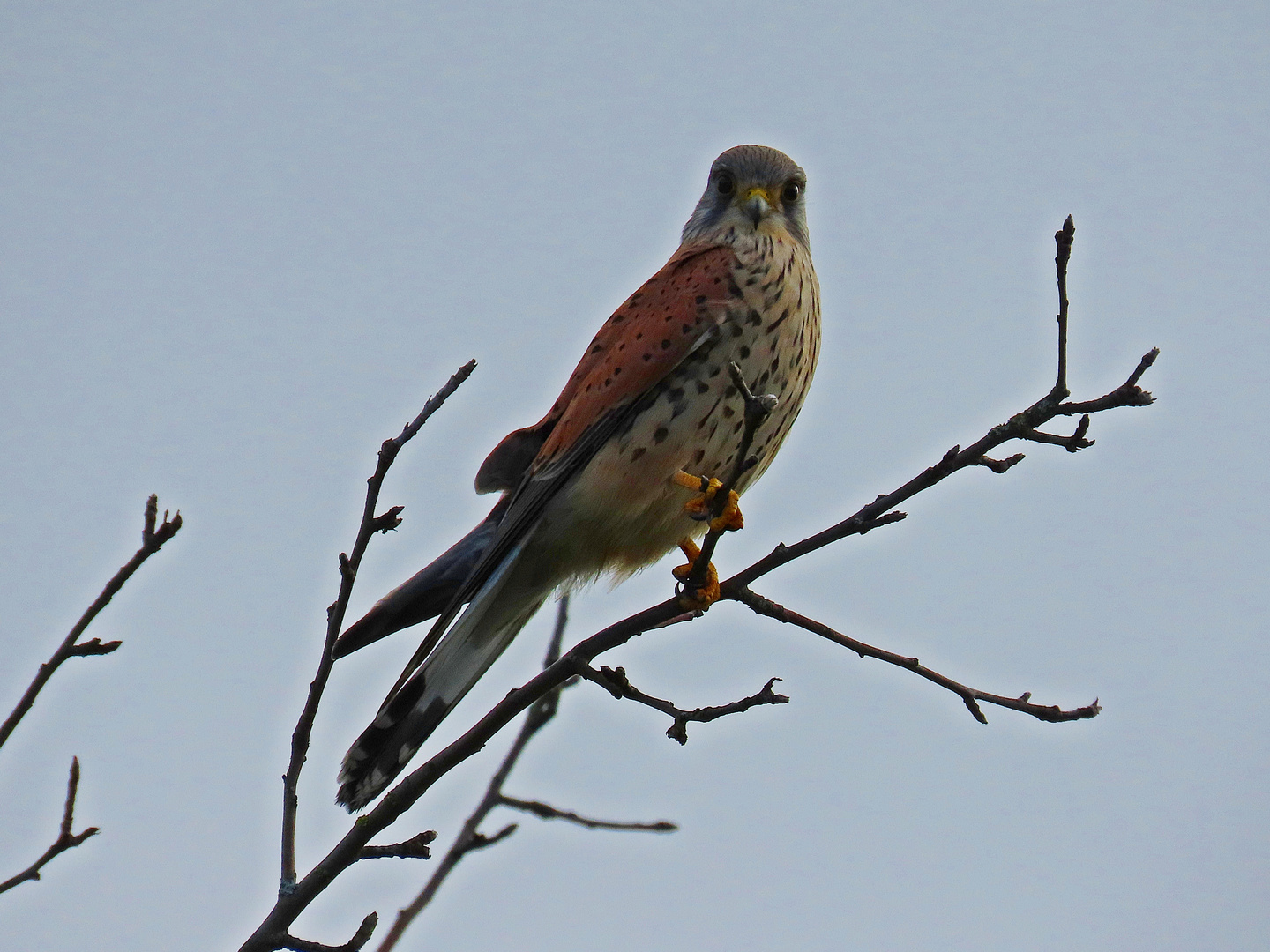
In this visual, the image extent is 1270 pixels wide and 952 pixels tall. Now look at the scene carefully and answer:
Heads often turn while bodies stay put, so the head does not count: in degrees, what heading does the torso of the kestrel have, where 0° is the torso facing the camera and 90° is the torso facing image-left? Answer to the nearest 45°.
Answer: approximately 315°
